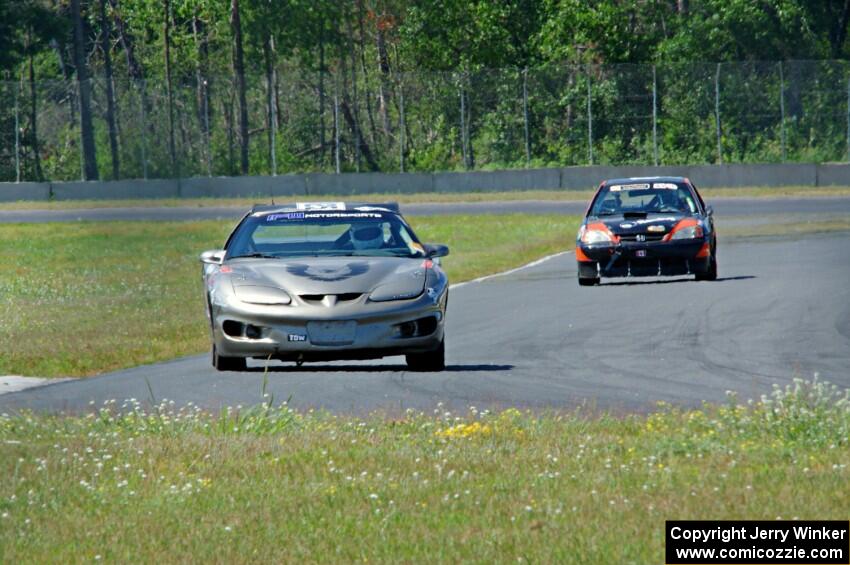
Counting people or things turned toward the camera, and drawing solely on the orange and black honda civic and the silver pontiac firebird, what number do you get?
2

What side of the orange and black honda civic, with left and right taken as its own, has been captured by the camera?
front

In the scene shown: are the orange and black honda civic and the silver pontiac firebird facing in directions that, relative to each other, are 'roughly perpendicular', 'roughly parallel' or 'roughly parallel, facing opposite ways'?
roughly parallel

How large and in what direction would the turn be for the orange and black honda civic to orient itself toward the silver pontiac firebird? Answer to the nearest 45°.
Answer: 0° — it already faces it

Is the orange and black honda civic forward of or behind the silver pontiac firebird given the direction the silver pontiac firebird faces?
behind

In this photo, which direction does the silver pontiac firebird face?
toward the camera
